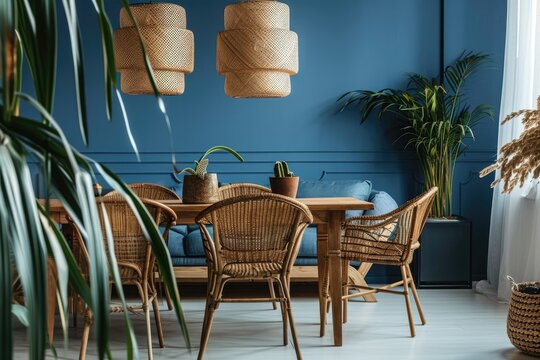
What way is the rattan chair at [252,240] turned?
away from the camera

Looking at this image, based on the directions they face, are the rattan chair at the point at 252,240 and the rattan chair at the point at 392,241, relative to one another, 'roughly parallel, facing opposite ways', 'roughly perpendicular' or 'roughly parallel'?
roughly perpendicular

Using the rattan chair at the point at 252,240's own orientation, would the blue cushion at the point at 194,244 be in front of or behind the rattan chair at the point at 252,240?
in front

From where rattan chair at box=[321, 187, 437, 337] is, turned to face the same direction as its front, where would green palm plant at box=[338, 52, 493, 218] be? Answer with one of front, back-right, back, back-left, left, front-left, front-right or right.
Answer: right

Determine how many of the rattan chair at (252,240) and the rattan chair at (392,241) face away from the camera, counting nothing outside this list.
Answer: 1

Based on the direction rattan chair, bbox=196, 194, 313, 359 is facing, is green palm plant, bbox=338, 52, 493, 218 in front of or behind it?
in front

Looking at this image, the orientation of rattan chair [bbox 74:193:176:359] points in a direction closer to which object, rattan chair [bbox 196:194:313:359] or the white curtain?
the white curtain

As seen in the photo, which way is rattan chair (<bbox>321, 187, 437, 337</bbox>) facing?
to the viewer's left

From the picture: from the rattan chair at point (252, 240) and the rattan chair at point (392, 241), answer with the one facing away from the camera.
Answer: the rattan chair at point (252, 240)

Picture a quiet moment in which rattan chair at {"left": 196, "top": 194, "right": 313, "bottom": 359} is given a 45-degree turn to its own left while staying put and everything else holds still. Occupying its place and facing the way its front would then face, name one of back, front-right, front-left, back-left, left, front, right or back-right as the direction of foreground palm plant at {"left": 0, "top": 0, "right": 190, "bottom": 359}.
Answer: back-left

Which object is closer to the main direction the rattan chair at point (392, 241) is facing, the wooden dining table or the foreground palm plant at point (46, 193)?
the wooden dining table

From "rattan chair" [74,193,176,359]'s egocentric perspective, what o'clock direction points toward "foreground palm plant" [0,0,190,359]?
The foreground palm plant is roughly at 6 o'clock from the rattan chair.

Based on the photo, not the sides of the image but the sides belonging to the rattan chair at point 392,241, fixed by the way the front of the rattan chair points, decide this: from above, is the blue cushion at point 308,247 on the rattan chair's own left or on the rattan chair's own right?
on the rattan chair's own right

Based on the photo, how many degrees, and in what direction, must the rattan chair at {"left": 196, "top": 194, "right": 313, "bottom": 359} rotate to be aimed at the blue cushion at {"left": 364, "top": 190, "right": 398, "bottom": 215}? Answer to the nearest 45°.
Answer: approximately 45° to its right
